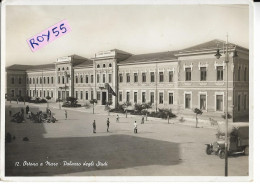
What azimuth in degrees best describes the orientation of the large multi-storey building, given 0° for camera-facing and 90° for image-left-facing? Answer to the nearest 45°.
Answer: approximately 45°
